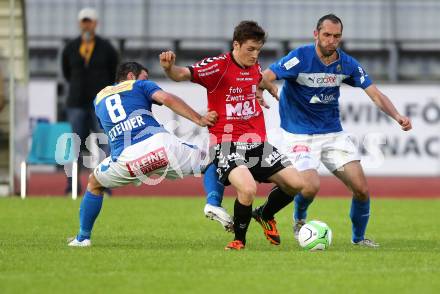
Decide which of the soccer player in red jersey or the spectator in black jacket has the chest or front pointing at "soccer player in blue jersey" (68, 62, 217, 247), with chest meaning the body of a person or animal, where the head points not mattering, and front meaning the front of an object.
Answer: the spectator in black jacket

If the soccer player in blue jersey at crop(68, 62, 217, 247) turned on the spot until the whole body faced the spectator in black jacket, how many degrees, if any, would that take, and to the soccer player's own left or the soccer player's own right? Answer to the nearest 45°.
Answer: approximately 45° to the soccer player's own left

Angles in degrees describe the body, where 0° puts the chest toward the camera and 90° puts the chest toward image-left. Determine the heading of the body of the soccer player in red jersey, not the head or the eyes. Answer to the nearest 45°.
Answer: approximately 315°

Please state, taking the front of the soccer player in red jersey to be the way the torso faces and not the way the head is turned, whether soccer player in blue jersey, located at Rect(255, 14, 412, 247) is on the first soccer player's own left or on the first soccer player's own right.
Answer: on the first soccer player's own left

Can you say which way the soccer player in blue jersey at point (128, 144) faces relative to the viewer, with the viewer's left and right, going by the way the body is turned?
facing away from the viewer and to the right of the viewer

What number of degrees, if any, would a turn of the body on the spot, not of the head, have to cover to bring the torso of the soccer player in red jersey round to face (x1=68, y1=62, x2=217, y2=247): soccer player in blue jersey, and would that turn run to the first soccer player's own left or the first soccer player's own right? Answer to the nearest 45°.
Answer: approximately 135° to the first soccer player's own right

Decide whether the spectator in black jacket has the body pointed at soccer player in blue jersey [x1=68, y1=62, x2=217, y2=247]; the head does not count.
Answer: yes

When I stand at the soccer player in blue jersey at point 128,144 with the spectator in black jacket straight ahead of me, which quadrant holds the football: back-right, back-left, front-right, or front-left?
back-right

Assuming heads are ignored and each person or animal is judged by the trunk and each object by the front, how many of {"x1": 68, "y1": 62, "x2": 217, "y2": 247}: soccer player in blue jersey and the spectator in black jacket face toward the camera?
1

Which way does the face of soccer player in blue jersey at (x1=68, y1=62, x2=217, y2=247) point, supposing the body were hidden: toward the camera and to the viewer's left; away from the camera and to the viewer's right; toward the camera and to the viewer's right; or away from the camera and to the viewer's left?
away from the camera and to the viewer's right

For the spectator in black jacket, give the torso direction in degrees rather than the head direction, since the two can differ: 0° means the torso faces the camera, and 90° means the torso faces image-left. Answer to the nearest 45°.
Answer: approximately 0°
